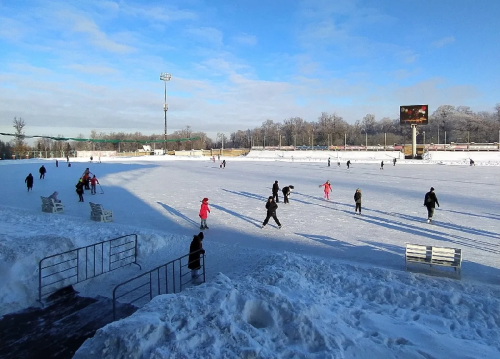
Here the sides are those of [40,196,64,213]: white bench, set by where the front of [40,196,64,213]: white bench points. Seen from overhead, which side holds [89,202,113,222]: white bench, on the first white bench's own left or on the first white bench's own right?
on the first white bench's own right

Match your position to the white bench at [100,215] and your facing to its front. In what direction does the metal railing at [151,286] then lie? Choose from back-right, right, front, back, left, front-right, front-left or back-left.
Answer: back-right

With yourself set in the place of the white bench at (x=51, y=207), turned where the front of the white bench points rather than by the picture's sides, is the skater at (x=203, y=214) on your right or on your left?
on your right

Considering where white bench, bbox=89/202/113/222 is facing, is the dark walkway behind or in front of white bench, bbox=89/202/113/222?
behind

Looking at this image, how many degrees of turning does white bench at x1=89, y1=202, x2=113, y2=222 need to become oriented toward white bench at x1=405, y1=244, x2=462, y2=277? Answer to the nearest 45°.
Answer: approximately 90° to its right

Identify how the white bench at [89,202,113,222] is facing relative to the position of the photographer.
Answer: facing away from the viewer and to the right of the viewer

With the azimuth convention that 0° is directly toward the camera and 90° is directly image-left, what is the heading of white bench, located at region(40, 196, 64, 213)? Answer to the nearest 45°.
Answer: approximately 225°

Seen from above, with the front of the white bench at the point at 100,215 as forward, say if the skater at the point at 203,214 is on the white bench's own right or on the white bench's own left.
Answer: on the white bench's own right

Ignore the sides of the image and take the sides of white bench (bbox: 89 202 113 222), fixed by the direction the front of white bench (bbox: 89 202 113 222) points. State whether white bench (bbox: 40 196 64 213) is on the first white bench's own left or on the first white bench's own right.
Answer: on the first white bench's own left

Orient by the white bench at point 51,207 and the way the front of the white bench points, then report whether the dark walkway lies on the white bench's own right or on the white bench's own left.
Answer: on the white bench's own right
